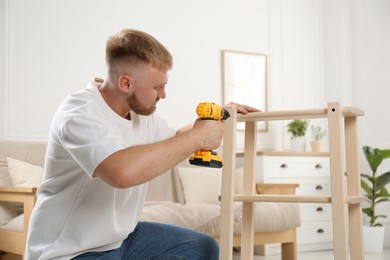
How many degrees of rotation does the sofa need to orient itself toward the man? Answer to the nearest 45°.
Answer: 0° — it already faces them

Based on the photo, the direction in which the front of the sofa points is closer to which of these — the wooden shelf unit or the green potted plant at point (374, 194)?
the wooden shelf unit

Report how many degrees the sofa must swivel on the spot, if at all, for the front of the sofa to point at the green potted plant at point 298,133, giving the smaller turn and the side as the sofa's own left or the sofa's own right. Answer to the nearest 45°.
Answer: approximately 135° to the sofa's own left

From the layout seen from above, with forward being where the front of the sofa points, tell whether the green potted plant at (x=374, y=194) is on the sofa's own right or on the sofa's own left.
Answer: on the sofa's own left

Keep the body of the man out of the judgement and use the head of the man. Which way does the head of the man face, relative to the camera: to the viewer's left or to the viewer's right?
to the viewer's right

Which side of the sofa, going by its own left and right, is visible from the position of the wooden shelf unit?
front

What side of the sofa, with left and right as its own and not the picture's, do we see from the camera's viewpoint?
front

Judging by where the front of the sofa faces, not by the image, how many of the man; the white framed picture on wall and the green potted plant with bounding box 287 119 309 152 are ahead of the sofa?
1

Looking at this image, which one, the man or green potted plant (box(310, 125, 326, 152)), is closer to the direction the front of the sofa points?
the man

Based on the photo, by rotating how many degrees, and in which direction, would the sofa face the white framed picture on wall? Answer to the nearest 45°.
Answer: approximately 135° to its left
